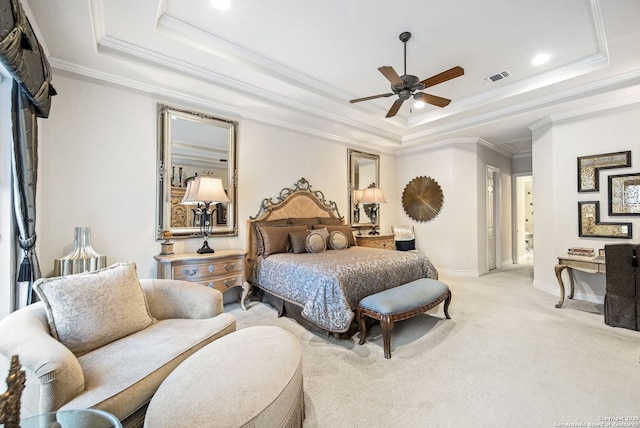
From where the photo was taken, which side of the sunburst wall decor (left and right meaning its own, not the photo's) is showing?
front

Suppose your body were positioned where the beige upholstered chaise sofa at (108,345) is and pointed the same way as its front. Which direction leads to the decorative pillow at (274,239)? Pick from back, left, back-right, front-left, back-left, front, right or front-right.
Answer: left

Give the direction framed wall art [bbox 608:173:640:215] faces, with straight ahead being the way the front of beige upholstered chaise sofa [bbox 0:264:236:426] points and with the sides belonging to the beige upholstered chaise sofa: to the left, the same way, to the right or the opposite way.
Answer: the opposite way

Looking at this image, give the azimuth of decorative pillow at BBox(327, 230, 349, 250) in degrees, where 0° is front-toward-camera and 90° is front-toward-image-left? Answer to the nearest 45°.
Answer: approximately 315°

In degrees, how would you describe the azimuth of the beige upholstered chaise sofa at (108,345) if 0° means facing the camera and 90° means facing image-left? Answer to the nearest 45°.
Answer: approximately 315°

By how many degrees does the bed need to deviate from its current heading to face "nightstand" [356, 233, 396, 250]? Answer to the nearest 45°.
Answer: approximately 90° to its left

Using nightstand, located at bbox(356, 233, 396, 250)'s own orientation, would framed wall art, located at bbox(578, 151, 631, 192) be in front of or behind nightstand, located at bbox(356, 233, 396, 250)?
in front

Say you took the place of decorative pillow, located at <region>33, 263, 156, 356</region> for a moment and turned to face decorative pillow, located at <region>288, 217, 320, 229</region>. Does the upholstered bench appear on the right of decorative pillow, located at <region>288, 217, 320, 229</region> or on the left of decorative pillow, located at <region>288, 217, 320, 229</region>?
right

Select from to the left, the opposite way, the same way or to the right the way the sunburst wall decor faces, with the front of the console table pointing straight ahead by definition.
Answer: to the left

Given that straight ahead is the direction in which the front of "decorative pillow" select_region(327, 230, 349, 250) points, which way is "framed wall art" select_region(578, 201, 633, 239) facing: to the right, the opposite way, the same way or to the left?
to the right

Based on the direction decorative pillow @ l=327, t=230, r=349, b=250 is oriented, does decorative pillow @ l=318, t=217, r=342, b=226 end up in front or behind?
behind

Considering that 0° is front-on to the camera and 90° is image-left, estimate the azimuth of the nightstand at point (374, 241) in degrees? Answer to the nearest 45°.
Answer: approximately 315°

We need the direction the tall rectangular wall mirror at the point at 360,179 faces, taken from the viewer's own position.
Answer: facing the viewer and to the right of the viewer

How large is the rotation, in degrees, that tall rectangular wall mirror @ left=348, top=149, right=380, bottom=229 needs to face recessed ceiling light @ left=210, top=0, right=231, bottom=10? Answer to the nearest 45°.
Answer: approximately 45° to its right
